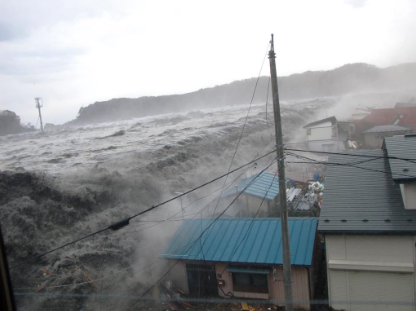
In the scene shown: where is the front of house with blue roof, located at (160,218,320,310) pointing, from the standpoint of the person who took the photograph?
facing the viewer

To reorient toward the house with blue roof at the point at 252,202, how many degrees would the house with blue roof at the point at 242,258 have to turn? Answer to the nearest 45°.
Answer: approximately 180°
